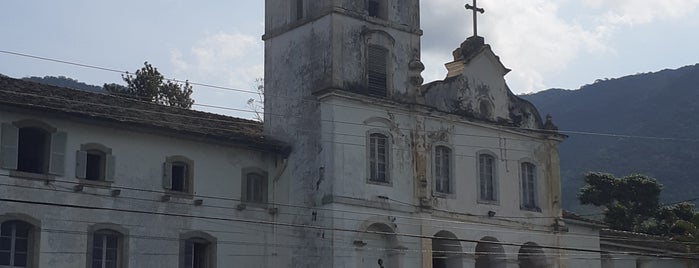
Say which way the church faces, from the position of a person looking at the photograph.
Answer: facing the viewer and to the right of the viewer
